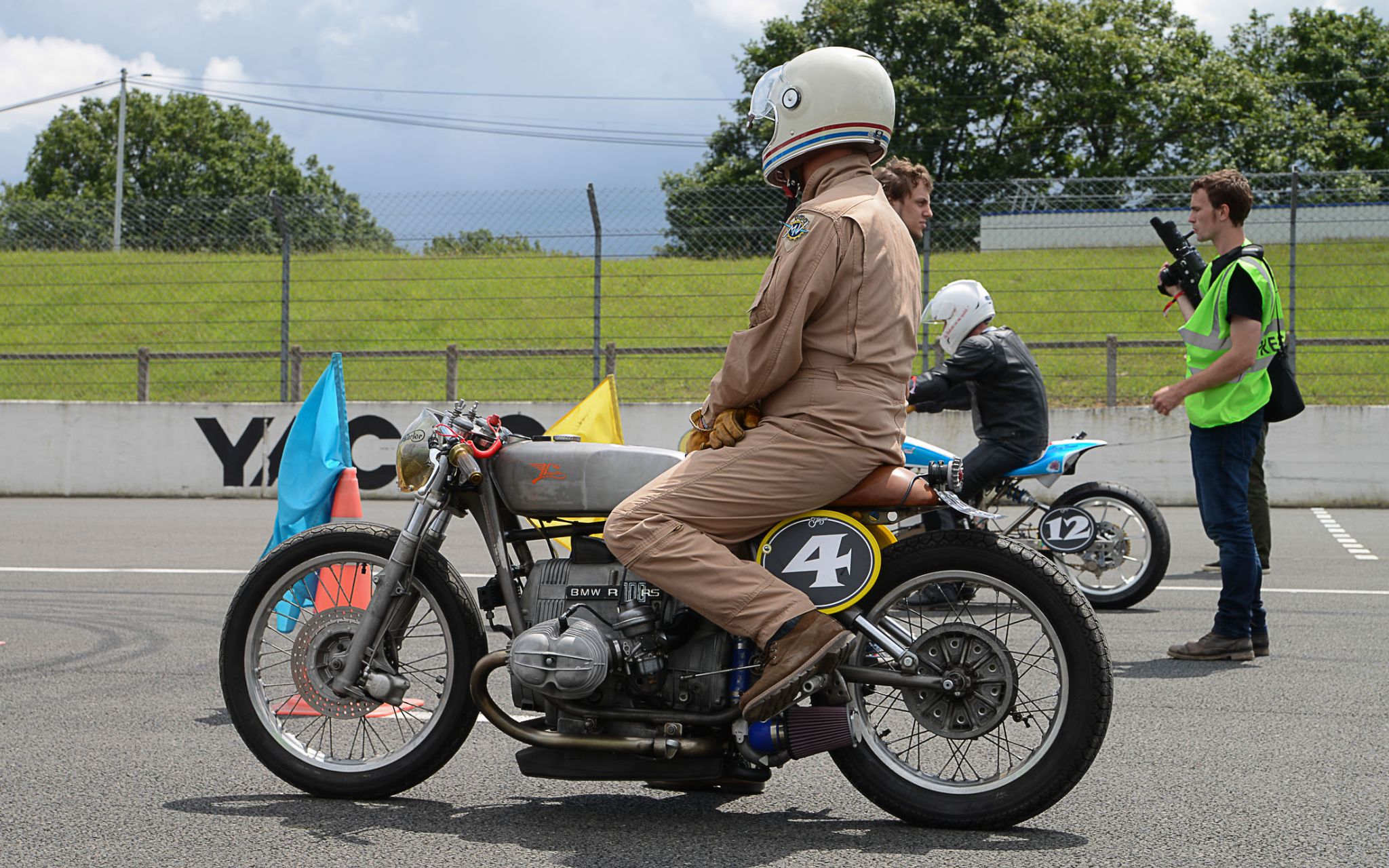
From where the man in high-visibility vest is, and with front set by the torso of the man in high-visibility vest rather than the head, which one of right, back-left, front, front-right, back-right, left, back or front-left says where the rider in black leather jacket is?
front-right

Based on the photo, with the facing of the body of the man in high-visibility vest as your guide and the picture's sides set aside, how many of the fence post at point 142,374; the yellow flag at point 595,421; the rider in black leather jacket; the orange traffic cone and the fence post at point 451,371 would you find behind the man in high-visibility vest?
0

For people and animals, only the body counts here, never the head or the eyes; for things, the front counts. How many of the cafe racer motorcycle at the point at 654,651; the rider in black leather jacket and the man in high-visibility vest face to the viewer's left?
3

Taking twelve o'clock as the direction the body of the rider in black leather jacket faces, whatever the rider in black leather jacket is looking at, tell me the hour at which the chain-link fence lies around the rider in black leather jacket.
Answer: The chain-link fence is roughly at 2 o'clock from the rider in black leather jacket.

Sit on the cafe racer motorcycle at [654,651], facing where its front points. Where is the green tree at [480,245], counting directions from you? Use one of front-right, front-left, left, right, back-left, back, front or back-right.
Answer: right

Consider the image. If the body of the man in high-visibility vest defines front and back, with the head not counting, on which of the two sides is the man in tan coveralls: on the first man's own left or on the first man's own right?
on the first man's own left

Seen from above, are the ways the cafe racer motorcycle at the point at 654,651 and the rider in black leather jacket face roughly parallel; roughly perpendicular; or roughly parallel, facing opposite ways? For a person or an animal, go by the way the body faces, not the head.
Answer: roughly parallel

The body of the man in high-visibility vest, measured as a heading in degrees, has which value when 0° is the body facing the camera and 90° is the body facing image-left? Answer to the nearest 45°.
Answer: approximately 90°

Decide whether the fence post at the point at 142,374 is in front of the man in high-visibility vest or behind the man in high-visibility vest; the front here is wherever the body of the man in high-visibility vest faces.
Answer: in front

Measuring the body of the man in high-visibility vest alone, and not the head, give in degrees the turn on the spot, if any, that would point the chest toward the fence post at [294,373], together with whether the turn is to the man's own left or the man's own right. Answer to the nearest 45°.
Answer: approximately 45° to the man's own right

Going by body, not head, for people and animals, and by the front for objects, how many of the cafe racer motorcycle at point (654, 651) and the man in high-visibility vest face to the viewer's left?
2

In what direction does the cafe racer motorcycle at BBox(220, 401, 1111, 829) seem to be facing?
to the viewer's left

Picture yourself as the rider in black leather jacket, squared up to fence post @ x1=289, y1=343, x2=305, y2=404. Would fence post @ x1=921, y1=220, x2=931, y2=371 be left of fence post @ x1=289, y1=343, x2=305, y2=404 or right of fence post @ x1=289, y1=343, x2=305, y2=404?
right

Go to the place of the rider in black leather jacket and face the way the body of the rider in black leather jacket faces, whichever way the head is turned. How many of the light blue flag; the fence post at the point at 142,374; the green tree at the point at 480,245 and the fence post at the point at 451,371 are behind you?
0

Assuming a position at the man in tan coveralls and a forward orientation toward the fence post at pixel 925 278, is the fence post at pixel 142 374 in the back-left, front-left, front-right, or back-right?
front-left

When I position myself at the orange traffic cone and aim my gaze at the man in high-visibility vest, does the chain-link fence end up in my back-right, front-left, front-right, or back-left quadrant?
front-left

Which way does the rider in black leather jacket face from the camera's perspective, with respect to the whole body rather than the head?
to the viewer's left

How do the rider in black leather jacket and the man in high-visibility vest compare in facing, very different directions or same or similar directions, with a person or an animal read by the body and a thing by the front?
same or similar directions

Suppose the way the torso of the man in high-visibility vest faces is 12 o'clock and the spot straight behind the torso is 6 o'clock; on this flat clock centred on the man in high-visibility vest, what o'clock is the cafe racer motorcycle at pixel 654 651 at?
The cafe racer motorcycle is roughly at 10 o'clock from the man in high-visibility vest.

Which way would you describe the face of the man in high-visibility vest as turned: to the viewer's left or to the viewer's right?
to the viewer's left
